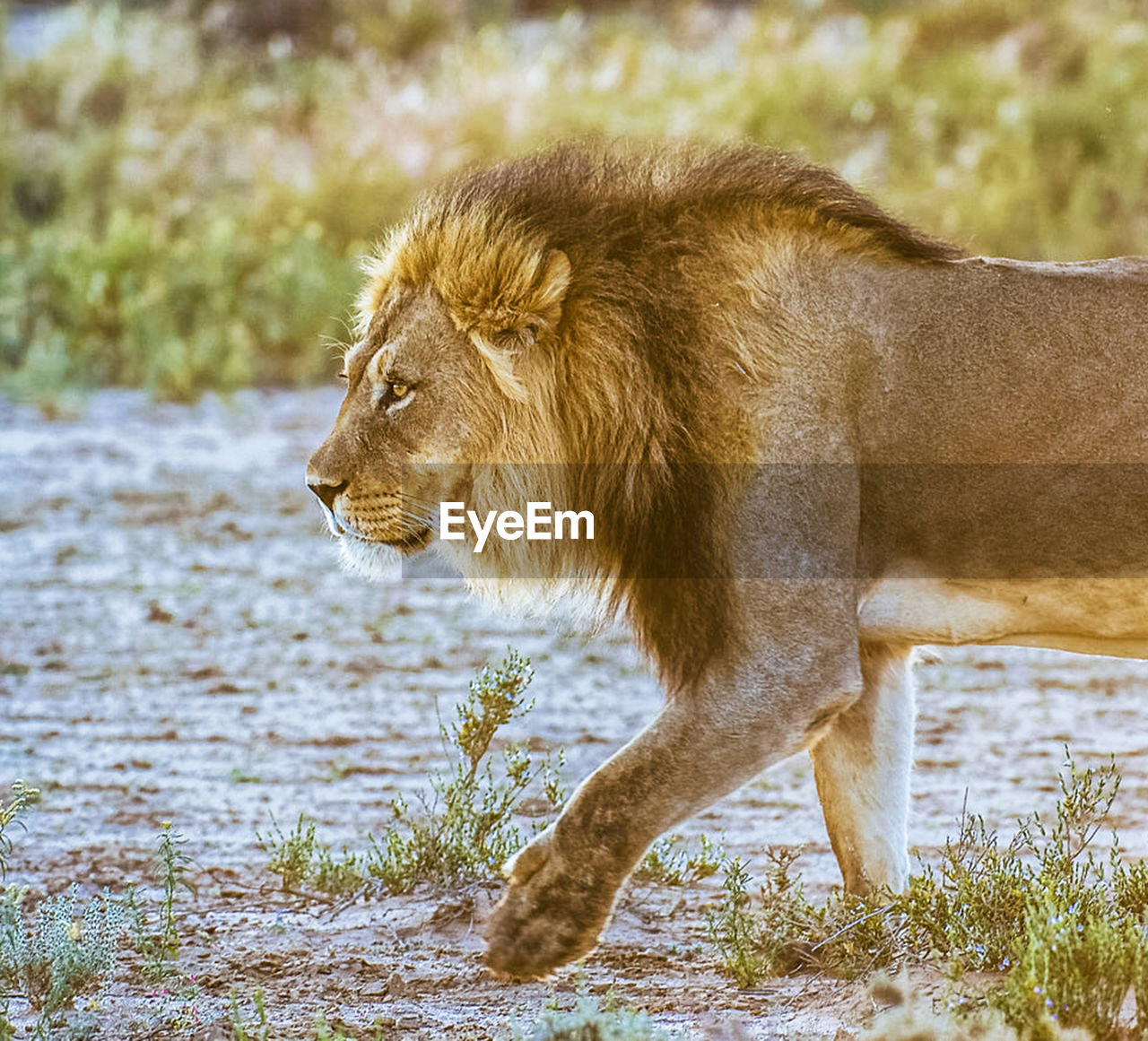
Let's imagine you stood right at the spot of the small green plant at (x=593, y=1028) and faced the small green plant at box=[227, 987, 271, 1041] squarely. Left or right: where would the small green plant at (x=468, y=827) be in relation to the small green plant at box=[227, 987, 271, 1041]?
right

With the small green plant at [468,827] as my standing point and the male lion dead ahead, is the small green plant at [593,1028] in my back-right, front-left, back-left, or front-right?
front-right

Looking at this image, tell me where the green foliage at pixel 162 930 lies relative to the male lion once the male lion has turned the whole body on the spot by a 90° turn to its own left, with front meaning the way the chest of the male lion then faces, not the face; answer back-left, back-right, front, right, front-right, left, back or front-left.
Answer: right

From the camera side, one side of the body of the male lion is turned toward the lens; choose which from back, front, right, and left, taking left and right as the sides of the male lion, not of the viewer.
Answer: left

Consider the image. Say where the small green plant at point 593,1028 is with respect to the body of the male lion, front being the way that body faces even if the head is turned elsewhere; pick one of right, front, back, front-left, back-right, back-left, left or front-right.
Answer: left

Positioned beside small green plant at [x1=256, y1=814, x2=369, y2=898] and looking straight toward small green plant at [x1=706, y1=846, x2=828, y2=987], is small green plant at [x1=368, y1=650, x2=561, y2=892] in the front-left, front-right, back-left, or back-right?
front-left

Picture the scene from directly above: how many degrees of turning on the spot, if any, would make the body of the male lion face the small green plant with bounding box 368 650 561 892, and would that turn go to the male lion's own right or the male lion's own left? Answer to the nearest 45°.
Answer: approximately 45° to the male lion's own right

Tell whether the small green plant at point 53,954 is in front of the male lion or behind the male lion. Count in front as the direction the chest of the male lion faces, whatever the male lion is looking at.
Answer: in front

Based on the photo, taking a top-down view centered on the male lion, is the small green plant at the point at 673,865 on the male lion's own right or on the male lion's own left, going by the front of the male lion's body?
on the male lion's own right
